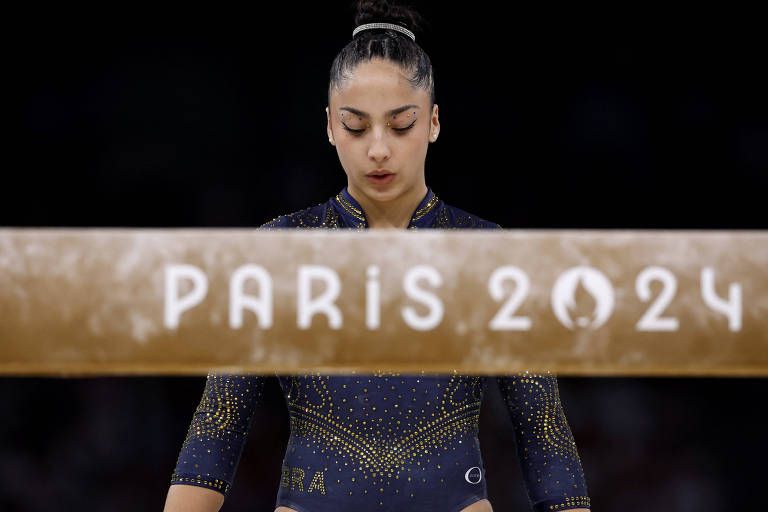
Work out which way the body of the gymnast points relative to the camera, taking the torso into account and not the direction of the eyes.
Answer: toward the camera
